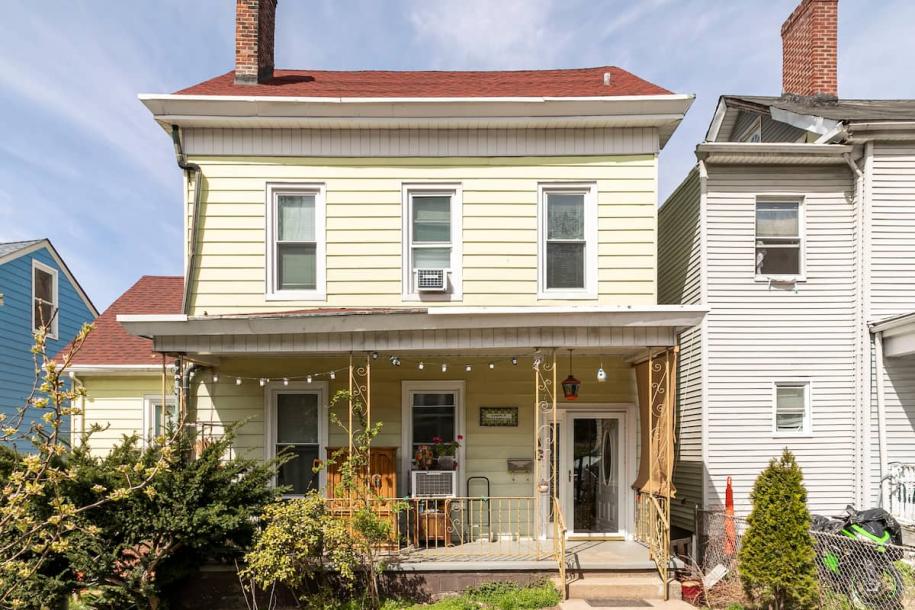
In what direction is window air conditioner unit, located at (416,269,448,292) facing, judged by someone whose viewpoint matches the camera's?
facing the viewer

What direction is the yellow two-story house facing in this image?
toward the camera

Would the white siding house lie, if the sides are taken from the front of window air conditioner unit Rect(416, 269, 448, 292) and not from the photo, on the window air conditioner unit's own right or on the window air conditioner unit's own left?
on the window air conditioner unit's own left
